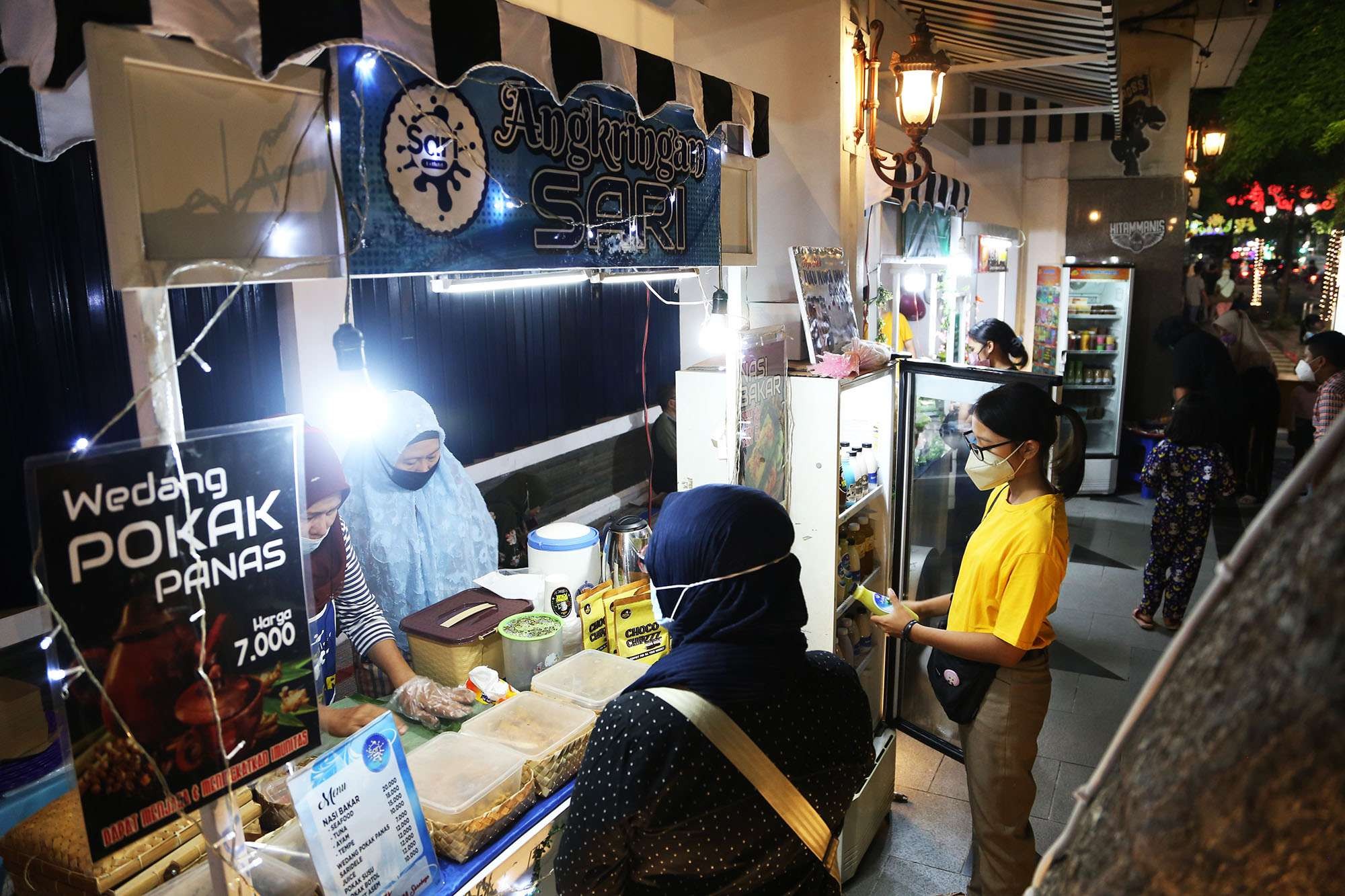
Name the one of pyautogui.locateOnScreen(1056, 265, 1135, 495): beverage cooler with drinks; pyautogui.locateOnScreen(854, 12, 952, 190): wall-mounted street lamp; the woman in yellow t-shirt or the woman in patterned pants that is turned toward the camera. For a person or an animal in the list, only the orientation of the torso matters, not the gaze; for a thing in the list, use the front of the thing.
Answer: the beverage cooler with drinks

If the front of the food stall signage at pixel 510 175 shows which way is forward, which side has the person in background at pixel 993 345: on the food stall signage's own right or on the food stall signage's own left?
on the food stall signage's own left

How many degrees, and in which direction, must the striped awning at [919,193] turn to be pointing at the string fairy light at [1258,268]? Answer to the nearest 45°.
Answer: approximately 90° to its left

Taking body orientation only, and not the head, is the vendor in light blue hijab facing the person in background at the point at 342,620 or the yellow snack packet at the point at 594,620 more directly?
the yellow snack packet

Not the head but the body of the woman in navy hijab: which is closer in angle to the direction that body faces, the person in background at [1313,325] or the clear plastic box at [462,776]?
the clear plastic box

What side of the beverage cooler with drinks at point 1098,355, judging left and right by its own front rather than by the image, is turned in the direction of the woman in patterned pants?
front

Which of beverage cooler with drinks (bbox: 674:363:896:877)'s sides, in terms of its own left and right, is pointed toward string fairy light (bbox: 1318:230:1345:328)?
left

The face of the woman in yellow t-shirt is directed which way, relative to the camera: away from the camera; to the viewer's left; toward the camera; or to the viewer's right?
to the viewer's left

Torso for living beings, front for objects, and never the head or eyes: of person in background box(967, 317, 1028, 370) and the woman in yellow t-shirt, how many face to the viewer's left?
2

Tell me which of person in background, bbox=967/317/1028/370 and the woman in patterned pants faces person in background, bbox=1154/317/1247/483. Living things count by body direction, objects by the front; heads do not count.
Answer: the woman in patterned pants

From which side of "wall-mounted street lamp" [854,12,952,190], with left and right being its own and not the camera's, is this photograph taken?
right

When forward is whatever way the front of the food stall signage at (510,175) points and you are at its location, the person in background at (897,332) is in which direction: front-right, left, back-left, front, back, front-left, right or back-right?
left

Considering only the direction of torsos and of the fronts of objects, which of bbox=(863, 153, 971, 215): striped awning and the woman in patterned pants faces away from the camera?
the woman in patterned pants

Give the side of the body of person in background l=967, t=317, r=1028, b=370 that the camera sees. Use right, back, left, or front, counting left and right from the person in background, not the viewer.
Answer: left

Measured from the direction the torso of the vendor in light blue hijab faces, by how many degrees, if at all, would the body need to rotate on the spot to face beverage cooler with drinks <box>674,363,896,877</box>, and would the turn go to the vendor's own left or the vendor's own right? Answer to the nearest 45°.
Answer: approximately 45° to the vendor's own left

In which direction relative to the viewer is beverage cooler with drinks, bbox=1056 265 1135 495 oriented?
toward the camera

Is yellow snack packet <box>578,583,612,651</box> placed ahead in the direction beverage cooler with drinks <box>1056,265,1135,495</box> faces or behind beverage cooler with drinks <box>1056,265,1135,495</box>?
ahead

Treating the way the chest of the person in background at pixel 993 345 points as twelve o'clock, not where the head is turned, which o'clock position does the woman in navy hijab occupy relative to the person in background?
The woman in navy hijab is roughly at 9 o'clock from the person in background.

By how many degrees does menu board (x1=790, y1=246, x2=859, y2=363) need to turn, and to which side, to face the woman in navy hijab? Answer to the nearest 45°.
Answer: approximately 45° to its right
